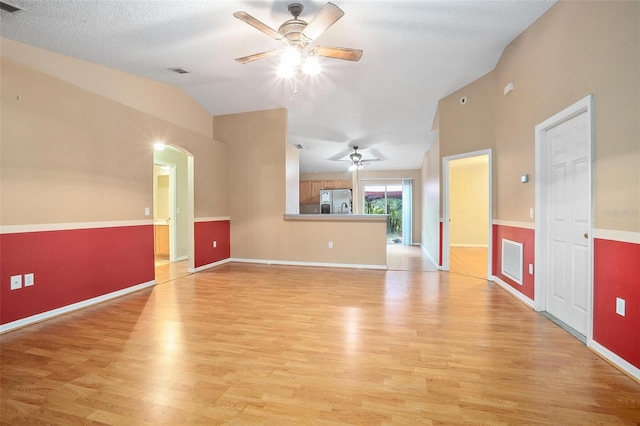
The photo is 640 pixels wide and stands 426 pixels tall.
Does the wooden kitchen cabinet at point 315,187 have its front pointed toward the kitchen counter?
yes

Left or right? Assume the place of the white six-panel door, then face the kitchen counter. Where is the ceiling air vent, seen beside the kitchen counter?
left

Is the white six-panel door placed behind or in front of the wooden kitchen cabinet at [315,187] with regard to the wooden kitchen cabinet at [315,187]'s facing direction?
in front

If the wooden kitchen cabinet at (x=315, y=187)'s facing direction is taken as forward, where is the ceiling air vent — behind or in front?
in front

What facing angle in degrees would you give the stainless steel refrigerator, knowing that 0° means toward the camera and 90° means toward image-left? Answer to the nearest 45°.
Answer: approximately 0°

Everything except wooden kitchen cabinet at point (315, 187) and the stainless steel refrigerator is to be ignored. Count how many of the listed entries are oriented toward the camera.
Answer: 2

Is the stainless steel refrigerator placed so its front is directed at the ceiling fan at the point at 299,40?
yes

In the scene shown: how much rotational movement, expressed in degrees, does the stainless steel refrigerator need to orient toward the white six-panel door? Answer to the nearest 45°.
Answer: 0° — it already faces it

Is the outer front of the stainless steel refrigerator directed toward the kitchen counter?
yes
